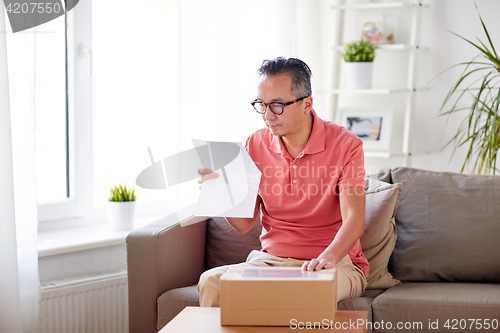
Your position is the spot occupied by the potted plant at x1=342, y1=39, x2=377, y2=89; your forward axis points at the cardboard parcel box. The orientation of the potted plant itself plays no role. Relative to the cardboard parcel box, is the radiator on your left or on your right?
right

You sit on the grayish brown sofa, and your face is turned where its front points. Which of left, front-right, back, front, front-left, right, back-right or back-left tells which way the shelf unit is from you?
back

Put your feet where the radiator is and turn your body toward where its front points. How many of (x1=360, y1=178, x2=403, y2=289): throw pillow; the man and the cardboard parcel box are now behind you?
0

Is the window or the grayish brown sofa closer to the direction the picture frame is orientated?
the grayish brown sofa

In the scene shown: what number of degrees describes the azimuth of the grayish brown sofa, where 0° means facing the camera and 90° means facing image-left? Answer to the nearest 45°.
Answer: approximately 0°

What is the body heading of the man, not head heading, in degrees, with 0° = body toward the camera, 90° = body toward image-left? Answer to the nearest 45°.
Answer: approximately 45°

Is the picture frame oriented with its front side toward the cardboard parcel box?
yes

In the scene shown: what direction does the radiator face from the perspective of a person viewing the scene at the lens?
facing the viewer and to the right of the viewer

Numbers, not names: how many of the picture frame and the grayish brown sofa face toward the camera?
2

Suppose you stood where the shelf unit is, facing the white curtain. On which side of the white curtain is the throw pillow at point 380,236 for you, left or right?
left

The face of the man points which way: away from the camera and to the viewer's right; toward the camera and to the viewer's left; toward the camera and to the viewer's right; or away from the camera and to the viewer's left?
toward the camera and to the viewer's left

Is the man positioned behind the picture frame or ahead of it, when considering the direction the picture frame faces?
ahead

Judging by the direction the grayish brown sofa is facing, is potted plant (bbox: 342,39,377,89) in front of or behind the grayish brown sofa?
behind

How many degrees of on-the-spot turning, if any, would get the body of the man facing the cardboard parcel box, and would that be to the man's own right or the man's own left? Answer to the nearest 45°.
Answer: approximately 45° to the man's own left

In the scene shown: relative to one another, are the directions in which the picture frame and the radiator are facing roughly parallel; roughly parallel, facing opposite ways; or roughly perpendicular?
roughly perpendicular

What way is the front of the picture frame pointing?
toward the camera

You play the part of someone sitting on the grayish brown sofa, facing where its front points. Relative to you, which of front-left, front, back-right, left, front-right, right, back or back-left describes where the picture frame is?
back
